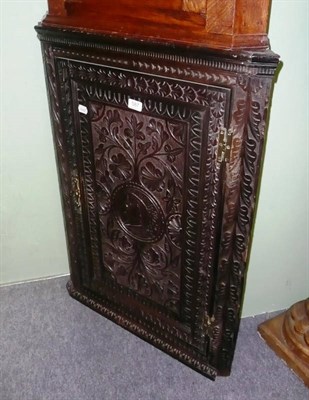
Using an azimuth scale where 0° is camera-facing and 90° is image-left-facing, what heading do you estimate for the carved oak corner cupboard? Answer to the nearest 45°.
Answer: approximately 45°
